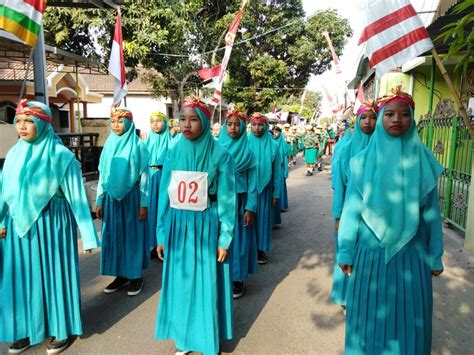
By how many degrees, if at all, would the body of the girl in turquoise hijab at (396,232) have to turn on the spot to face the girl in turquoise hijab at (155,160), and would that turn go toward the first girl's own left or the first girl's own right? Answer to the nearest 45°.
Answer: approximately 135° to the first girl's own right

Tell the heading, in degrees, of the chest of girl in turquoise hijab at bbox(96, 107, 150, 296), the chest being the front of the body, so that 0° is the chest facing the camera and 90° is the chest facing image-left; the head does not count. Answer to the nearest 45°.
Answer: approximately 45°

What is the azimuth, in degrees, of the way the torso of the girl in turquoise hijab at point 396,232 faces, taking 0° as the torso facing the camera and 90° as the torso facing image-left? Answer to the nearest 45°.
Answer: approximately 0°

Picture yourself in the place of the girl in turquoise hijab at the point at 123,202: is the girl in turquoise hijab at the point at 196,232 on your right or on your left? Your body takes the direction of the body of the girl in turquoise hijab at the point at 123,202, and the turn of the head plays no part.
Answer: on your left

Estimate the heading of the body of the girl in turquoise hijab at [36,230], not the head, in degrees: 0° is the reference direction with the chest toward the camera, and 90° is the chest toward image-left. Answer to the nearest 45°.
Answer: approximately 45°

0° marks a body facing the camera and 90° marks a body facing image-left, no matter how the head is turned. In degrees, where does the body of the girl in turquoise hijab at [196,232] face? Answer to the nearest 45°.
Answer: approximately 45°

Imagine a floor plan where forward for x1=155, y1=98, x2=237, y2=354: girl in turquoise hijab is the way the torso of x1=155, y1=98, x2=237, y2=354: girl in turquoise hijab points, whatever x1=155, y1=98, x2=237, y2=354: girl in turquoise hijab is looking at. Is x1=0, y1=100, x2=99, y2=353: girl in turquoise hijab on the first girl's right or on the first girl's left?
on the first girl's right

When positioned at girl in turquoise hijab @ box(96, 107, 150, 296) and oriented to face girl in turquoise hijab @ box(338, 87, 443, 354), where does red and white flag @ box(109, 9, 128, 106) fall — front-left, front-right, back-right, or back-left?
back-left

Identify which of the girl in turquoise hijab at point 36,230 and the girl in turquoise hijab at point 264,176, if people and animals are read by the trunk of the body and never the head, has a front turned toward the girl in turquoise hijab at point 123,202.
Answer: the girl in turquoise hijab at point 264,176

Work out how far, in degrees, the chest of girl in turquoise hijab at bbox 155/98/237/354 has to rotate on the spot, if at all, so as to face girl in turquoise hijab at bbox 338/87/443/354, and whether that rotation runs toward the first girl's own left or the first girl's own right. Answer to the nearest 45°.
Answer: approximately 90° to the first girl's own left

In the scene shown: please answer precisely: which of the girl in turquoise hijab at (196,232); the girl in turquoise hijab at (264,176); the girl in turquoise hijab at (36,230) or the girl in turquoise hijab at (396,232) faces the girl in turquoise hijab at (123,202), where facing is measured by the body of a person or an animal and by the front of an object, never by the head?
the girl in turquoise hijab at (264,176)
